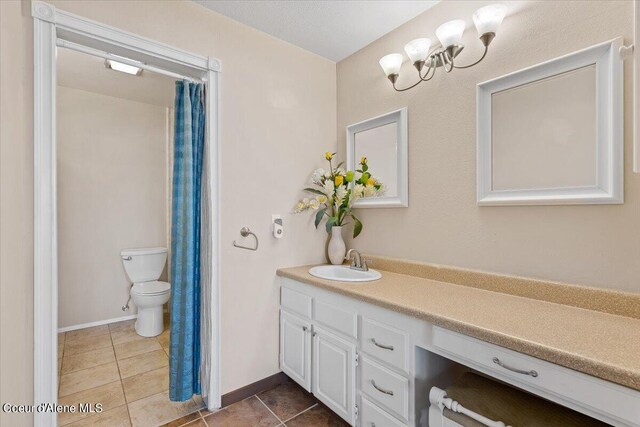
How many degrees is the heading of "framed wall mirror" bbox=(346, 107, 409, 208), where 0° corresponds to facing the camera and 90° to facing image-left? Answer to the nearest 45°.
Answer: approximately 45°

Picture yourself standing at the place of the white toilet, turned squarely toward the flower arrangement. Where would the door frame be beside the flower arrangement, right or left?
right

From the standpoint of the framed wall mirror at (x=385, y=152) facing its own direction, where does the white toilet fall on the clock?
The white toilet is roughly at 2 o'clock from the framed wall mirror.

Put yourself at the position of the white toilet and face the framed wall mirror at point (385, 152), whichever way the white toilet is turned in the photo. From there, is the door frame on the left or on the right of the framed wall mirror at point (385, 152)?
right

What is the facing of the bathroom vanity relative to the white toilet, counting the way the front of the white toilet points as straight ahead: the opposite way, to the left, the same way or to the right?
to the right

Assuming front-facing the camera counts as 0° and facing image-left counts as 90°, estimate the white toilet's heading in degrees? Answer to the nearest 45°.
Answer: approximately 0°

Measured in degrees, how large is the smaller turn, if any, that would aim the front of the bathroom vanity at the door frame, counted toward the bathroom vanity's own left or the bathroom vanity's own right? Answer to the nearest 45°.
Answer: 0° — it already faces it
